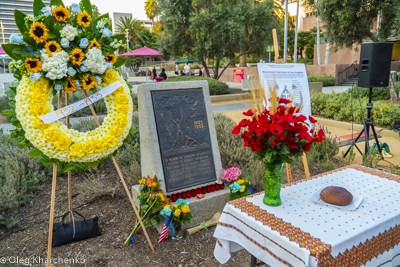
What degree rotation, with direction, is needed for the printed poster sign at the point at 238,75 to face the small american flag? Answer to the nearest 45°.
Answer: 0° — it already faces it

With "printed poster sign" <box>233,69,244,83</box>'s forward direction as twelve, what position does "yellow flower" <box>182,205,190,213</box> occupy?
The yellow flower is roughly at 12 o'clock from the printed poster sign.

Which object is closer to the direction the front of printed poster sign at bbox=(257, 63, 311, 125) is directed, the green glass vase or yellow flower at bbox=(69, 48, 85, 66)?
the green glass vase

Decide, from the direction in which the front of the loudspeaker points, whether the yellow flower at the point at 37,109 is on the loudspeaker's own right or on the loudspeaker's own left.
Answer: on the loudspeaker's own right

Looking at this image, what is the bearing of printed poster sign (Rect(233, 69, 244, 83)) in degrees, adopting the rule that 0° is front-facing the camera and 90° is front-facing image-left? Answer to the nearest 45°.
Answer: approximately 0°

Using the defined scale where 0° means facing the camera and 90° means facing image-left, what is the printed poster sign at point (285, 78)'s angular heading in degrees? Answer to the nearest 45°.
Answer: approximately 0°

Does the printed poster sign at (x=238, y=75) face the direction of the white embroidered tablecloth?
yes

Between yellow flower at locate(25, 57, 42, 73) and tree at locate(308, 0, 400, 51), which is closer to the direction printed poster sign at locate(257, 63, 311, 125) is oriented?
the yellow flower
